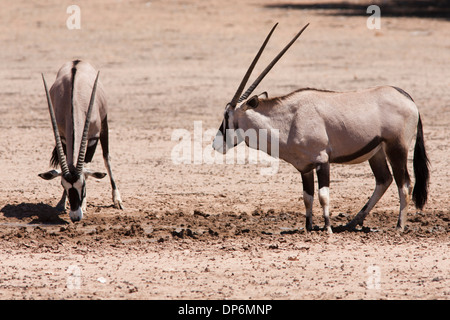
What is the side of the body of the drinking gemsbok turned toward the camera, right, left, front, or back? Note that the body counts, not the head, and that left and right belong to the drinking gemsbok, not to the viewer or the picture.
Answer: front

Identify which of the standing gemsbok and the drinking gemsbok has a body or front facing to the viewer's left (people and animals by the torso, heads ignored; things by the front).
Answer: the standing gemsbok

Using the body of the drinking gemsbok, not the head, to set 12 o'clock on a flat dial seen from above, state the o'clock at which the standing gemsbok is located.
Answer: The standing gemsbok is roughly at 10 o'clock from the drinking gemsbok.

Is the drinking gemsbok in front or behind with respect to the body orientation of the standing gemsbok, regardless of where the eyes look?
in front

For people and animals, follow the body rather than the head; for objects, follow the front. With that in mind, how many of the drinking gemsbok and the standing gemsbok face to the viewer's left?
1

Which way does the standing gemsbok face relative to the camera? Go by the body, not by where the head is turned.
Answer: to the viewer's left

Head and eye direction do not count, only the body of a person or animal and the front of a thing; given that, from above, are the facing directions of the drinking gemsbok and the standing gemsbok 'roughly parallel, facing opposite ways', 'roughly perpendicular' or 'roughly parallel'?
roughly perpendicular
